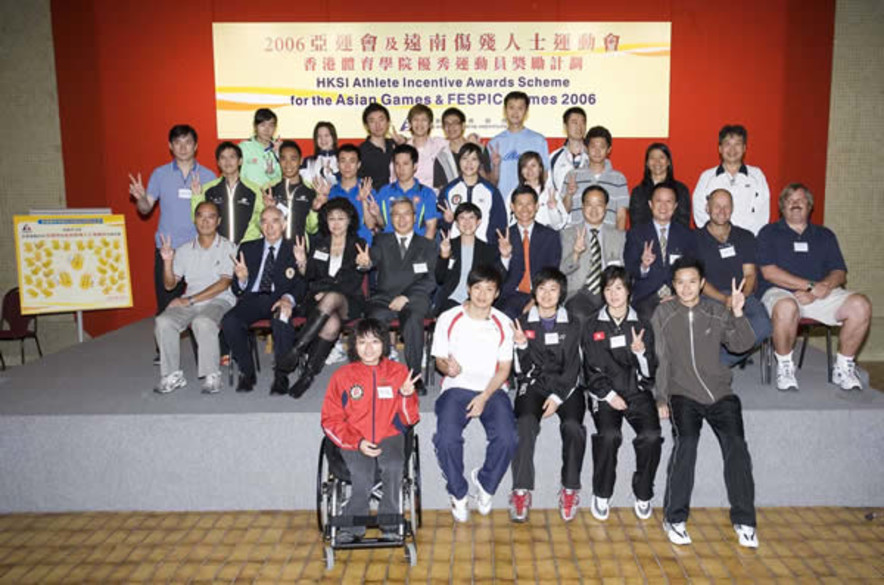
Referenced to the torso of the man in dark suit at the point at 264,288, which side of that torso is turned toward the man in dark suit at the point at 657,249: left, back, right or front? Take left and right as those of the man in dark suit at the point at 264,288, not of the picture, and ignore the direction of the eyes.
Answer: left

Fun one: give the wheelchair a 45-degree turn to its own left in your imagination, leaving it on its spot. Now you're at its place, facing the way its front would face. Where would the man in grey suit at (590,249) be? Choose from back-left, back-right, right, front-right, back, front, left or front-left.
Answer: left

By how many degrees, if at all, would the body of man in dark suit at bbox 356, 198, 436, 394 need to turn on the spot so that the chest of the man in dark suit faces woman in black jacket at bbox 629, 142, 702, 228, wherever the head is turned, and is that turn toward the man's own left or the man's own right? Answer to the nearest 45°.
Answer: approximately 90° to the man's own left

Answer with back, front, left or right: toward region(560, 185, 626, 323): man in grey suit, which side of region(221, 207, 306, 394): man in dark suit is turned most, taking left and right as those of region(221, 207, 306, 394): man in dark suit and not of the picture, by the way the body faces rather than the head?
left

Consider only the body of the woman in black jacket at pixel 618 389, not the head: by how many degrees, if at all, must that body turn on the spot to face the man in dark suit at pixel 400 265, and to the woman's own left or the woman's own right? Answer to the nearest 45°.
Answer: approximately 135° to the woman's own right

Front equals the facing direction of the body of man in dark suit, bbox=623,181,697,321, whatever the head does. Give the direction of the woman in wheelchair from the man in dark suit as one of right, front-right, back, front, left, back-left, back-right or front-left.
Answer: front-right

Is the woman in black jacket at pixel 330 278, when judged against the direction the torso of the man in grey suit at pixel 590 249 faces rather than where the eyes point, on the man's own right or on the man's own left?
on the man's own right

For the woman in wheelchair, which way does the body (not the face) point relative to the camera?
toward the camera

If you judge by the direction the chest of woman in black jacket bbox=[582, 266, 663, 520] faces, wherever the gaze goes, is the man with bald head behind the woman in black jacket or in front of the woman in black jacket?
behind

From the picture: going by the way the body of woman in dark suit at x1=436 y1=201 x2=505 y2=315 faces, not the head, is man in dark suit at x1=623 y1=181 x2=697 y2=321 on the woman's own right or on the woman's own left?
on the woman's own left

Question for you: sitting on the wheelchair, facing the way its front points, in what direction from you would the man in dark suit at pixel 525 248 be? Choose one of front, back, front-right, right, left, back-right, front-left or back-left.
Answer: back-left

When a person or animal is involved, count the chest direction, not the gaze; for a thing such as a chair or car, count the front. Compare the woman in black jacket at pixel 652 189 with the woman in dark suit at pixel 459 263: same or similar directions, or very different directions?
same or similar directions

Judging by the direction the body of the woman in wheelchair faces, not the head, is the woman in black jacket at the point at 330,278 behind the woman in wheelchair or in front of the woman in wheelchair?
behind

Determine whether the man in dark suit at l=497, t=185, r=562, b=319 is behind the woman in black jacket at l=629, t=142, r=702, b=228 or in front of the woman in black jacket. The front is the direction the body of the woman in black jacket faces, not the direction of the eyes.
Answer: in front

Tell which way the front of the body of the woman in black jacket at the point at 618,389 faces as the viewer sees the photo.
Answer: toward the camera
